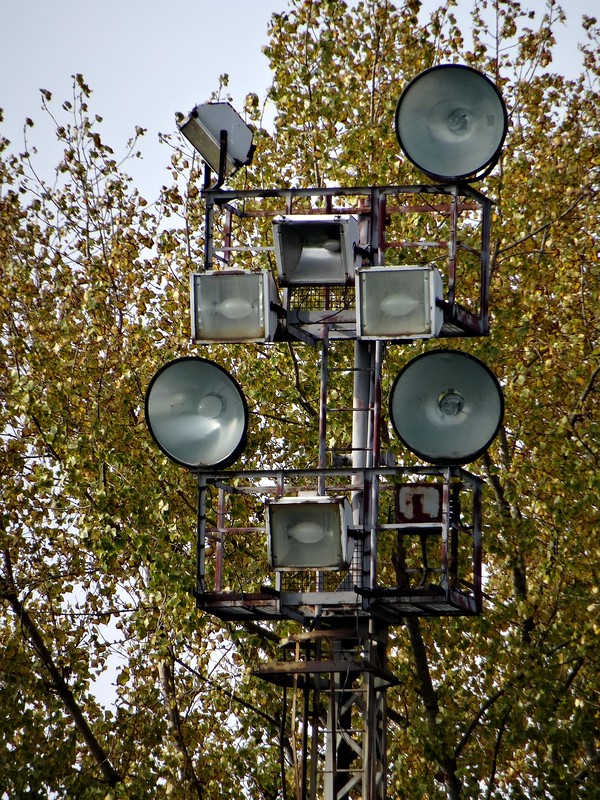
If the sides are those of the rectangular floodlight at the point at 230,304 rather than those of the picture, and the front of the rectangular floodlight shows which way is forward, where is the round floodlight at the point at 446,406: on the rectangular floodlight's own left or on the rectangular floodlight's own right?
on the rectangular floodlight's own left

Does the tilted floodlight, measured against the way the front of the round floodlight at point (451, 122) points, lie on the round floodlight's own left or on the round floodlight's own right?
on the round floodlight's own right

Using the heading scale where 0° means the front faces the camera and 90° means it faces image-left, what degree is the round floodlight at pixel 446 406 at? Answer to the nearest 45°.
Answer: approximately 0°

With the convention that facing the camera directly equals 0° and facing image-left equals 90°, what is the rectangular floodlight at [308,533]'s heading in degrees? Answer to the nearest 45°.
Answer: approximately 0°

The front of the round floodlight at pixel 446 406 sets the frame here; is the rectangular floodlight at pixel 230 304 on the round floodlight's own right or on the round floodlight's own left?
on the round floodlight's own right
